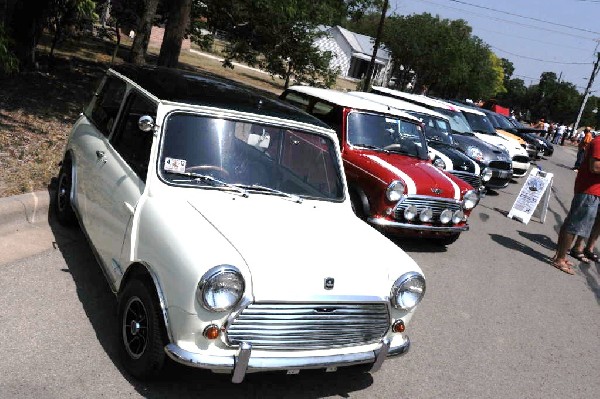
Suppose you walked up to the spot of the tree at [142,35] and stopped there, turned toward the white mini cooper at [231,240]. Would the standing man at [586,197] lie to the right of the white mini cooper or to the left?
left

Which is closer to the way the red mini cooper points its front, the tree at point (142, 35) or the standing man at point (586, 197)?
the standing man

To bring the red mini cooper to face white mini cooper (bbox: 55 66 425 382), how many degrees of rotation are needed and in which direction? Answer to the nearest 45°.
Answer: approximately 45° to its right

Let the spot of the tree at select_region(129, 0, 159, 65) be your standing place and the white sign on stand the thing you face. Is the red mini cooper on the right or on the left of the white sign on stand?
right

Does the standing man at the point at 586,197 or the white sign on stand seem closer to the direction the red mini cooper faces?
the standing man

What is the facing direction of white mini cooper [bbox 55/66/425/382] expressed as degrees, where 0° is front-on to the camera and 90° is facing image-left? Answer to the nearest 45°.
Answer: approximately 315°

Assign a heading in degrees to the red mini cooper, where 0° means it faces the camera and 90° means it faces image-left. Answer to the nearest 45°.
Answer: approximately 315°

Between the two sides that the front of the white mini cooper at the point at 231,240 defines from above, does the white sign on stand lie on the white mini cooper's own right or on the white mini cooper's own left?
on the white mini cooper's own left
